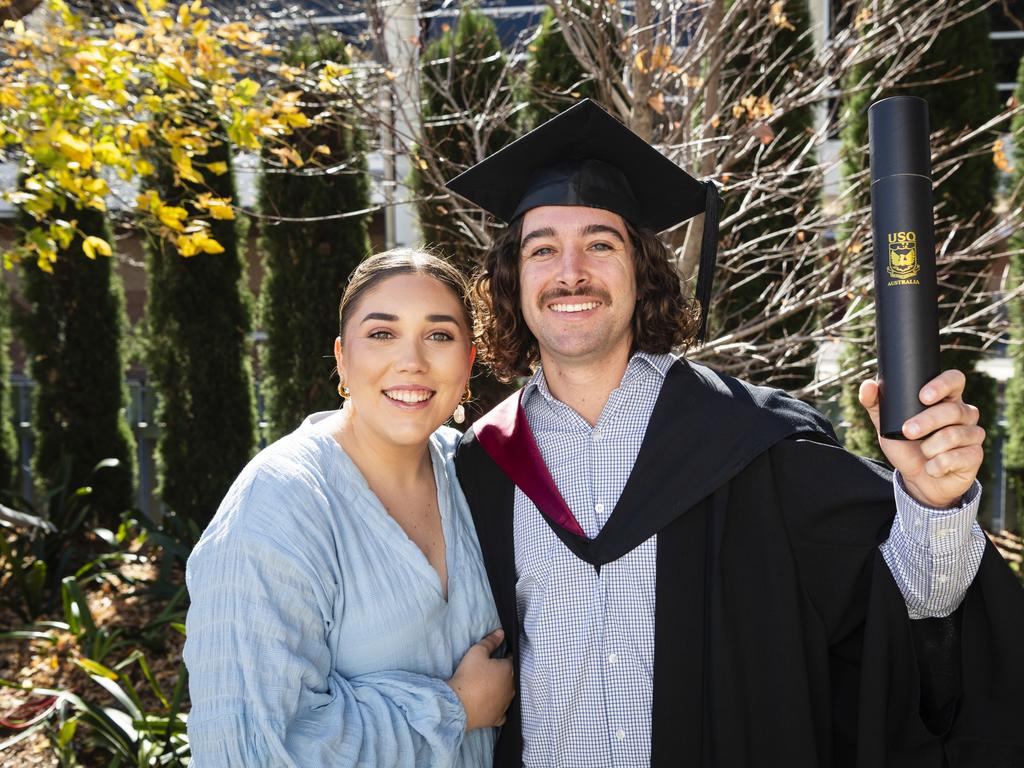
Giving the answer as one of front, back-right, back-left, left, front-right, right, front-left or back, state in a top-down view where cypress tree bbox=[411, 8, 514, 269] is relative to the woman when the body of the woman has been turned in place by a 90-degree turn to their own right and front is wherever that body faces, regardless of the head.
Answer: back-right

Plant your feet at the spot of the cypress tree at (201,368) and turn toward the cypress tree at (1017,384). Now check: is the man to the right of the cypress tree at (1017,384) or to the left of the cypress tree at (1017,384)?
right

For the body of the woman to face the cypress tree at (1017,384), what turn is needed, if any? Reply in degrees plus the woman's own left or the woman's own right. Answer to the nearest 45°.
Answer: approximately 90° to the woman's own left

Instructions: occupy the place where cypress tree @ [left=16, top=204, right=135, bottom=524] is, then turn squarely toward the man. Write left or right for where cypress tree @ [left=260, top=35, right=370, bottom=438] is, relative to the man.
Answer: left

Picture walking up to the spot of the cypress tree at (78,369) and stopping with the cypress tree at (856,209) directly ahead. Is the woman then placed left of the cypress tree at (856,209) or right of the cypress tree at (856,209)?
right

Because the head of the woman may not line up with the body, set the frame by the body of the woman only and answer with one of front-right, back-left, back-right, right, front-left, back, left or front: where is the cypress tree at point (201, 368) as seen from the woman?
back-left

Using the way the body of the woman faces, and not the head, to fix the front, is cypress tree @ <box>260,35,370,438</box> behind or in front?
behind

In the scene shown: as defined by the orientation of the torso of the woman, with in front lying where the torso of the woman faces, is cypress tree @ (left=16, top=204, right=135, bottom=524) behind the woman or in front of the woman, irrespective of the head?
behind

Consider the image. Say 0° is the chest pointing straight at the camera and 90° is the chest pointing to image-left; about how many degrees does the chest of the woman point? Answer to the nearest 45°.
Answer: approximately 315°

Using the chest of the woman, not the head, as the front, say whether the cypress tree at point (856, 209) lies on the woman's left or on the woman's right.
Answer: on the woman's left
